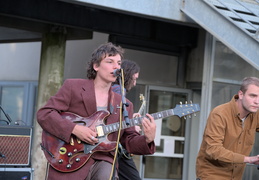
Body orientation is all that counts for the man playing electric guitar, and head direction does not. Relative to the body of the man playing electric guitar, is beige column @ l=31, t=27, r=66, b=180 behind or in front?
behind

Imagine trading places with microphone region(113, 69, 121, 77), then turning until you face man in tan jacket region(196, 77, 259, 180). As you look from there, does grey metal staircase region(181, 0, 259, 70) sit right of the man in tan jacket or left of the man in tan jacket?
left

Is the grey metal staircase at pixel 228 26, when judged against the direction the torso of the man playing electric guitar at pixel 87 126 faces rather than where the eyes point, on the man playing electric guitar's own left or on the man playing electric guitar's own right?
on the man playing electric guitar's own left

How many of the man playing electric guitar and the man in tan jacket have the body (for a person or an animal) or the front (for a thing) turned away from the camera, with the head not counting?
0
